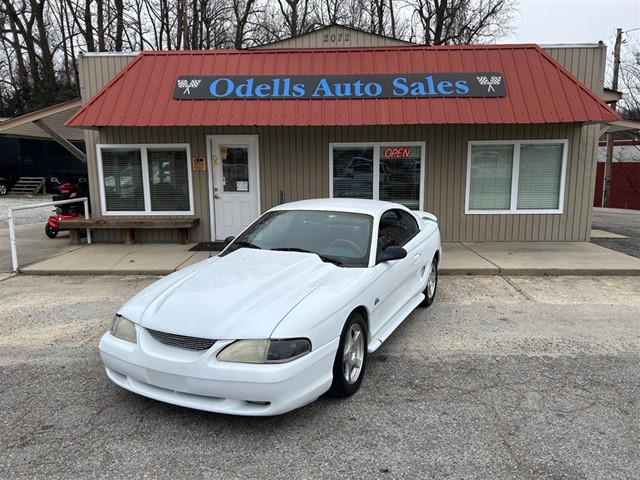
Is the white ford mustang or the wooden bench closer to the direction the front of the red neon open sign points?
the white ford mustang

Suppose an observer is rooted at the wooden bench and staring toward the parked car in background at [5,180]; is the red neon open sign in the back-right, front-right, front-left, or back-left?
back-right

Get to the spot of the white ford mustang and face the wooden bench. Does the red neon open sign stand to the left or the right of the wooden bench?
right

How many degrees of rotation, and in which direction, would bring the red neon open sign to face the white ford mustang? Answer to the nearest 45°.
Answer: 0° — it already faces it

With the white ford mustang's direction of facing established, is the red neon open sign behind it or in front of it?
behind

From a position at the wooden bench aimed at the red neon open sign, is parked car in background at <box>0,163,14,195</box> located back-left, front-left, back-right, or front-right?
back-left

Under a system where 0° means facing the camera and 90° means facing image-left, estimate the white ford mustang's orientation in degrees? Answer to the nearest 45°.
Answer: approximately 45°

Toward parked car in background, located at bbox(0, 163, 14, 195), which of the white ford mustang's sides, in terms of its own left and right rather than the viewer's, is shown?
right

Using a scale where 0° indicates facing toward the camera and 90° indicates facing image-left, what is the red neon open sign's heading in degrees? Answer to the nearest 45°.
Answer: approximately 0°

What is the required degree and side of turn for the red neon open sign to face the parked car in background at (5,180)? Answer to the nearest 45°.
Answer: approximately 135° to its right
